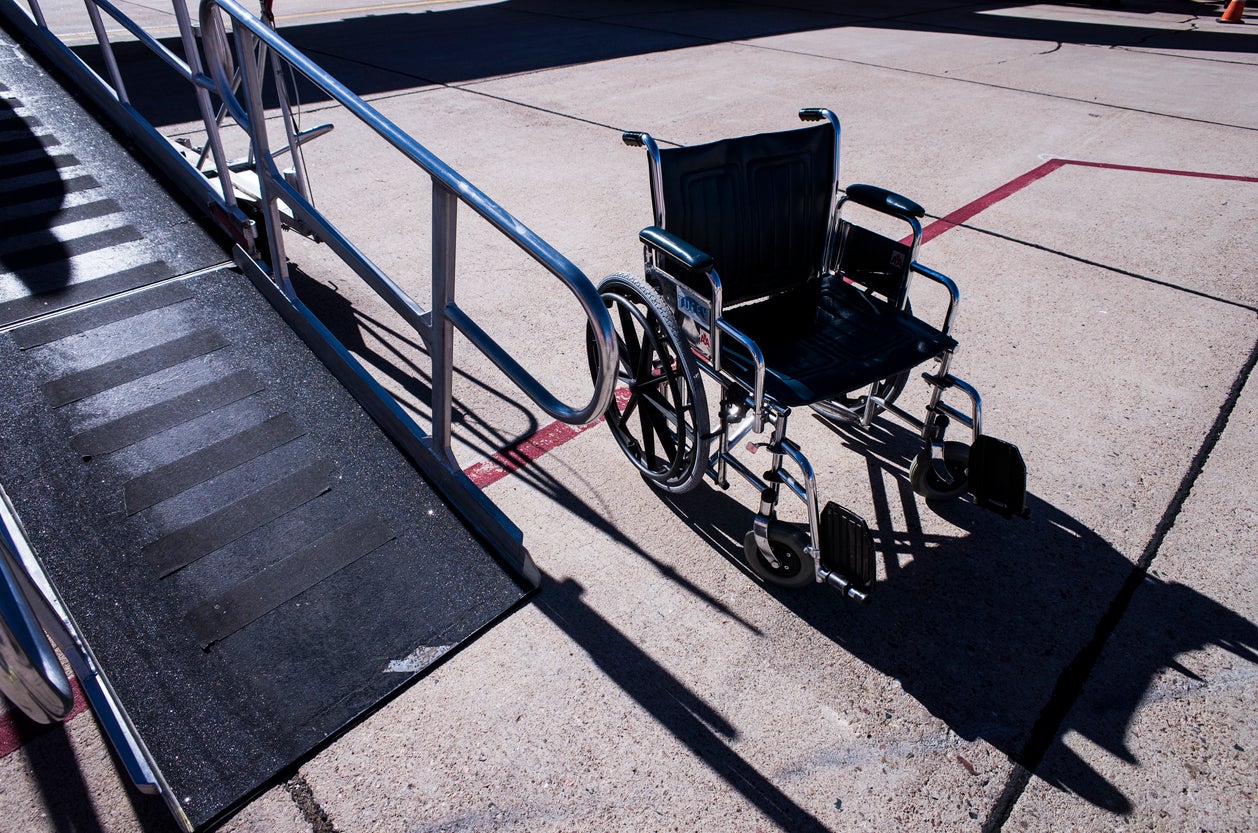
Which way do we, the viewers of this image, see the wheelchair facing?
facing the viewer and to the right of the viewer

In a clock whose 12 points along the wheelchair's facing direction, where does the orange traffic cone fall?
The orange traffic cone is roughly at 8 o'clock from the wheelchair.
